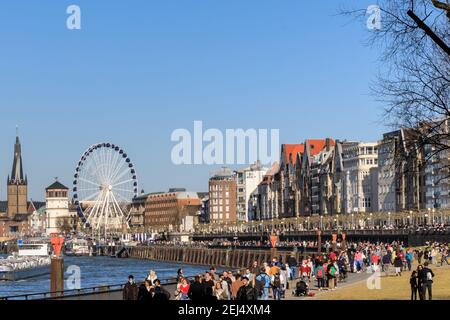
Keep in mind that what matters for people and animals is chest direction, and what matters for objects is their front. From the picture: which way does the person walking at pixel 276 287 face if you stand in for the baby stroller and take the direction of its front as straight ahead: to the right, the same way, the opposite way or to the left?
the opposite way

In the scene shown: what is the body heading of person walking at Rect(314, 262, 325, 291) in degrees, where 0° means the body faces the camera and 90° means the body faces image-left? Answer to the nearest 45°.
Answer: approximately 180°
